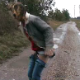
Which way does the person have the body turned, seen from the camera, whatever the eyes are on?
to the viewer's left
